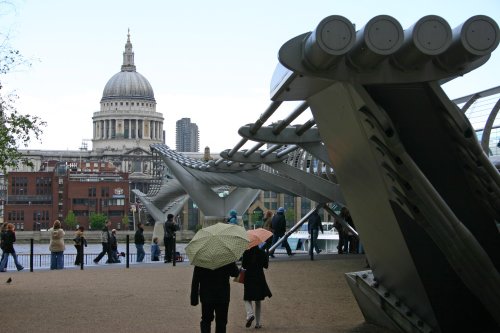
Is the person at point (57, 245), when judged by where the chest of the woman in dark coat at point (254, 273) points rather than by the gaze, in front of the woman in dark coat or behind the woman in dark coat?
in front

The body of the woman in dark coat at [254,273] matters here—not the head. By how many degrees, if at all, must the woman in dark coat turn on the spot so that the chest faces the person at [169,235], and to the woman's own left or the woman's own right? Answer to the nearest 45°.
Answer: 0° — they already face them

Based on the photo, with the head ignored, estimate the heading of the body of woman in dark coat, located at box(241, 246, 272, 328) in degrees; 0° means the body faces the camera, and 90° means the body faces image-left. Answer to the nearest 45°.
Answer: approximately 180°
